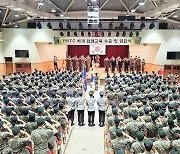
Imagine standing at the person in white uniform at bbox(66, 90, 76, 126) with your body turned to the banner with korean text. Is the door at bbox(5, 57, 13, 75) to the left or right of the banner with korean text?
left

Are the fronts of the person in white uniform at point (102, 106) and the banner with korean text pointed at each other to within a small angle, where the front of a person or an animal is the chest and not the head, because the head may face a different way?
yes

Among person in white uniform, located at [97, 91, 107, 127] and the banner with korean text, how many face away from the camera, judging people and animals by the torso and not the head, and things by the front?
1

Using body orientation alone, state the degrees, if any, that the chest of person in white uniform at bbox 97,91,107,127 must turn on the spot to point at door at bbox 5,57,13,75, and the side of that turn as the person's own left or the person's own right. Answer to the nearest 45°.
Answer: approximately 45° to the person's own left

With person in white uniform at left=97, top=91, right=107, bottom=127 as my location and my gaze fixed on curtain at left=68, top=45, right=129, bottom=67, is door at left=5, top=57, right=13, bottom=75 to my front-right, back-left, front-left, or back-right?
front-left

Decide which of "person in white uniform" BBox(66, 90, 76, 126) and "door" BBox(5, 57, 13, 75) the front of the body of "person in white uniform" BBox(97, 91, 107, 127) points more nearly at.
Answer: the door

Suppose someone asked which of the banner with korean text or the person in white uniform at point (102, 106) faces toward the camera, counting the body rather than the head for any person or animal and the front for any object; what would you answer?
the banner with korean text

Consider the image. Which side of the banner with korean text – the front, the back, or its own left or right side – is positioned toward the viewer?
front

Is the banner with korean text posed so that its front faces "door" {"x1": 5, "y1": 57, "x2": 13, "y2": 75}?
no

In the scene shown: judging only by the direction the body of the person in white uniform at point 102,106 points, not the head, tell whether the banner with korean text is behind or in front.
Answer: in front

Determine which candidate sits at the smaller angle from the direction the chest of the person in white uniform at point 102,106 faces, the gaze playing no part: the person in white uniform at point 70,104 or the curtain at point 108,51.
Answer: the curtain

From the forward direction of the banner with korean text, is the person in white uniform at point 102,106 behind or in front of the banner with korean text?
in front

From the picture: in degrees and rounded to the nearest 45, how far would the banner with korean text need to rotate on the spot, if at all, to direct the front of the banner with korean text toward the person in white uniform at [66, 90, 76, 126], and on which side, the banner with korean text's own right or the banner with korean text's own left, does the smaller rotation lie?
0° — it already faces them

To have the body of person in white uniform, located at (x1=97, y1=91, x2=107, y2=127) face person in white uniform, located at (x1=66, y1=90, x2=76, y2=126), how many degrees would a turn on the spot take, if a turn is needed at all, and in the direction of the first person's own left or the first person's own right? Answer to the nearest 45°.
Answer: approximately 90° to the first person's own left

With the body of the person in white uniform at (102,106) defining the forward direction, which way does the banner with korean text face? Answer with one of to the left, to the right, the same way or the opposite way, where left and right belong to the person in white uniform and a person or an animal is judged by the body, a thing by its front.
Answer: the opposite way

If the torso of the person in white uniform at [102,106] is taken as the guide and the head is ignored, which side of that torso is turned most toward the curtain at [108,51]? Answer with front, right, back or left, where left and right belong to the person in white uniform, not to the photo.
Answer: front

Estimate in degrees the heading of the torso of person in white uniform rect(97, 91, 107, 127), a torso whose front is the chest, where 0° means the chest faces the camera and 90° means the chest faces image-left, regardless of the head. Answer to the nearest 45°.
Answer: approximately 180°

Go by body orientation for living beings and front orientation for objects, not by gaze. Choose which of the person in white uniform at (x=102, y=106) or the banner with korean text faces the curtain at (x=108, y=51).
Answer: the person in white uniform
